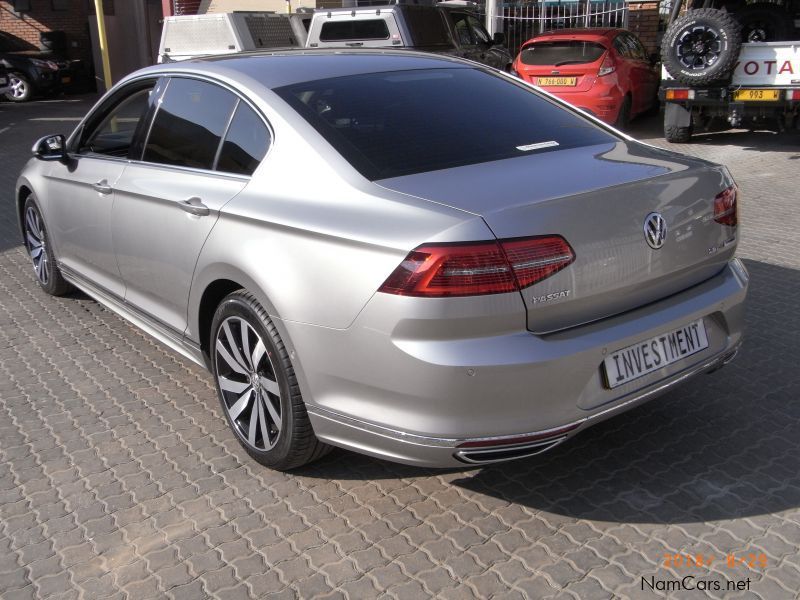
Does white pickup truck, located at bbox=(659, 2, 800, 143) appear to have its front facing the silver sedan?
no

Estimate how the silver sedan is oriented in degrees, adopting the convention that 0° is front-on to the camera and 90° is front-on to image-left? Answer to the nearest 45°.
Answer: approximately 135°

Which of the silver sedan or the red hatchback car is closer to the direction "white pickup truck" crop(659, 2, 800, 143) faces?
the red hatchback car

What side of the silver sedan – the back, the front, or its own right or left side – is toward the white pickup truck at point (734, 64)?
right

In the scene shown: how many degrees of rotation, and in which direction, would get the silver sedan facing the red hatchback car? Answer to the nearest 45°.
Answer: approximately 45° to its right

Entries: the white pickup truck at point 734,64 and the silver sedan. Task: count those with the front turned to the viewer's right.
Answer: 0

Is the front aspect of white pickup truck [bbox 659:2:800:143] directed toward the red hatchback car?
no

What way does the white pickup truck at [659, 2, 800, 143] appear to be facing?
away from the camera
